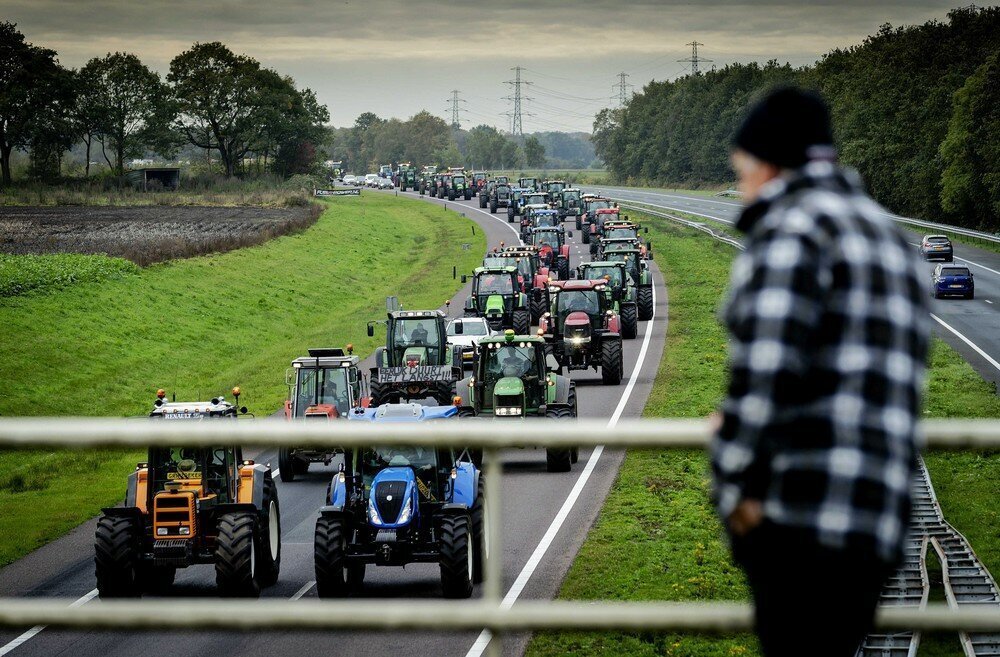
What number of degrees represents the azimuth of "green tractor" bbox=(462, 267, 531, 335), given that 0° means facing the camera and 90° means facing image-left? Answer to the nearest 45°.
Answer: approximately 0°

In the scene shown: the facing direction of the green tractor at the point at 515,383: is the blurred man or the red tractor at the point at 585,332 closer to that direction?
the blurred man

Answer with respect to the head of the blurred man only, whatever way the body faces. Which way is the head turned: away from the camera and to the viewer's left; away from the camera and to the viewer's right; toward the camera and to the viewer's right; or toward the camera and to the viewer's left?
away from the camera and to the viewer's left

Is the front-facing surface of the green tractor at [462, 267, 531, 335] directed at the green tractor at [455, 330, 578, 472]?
yes

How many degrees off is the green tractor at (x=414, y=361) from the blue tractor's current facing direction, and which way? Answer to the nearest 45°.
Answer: approximately 180°

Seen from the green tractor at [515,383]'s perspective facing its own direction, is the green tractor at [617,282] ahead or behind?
behind

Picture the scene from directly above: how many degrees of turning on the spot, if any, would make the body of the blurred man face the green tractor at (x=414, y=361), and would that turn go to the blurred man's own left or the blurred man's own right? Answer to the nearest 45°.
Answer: approximately 45° to the blurred man's own right

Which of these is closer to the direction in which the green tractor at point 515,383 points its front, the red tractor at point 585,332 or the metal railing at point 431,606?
the metal railing

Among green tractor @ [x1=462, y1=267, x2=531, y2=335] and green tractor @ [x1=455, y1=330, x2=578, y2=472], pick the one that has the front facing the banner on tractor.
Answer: green tractor @ [x1=462, y1=267, x2=531, y2=335]

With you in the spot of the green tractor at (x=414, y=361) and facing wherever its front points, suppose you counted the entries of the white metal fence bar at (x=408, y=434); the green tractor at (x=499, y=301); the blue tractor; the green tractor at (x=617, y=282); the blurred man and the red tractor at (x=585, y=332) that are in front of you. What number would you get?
3

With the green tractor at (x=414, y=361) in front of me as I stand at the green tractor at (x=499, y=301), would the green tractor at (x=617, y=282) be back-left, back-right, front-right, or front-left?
back-left

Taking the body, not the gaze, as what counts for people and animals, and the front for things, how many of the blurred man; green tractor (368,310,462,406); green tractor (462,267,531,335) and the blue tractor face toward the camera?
3
